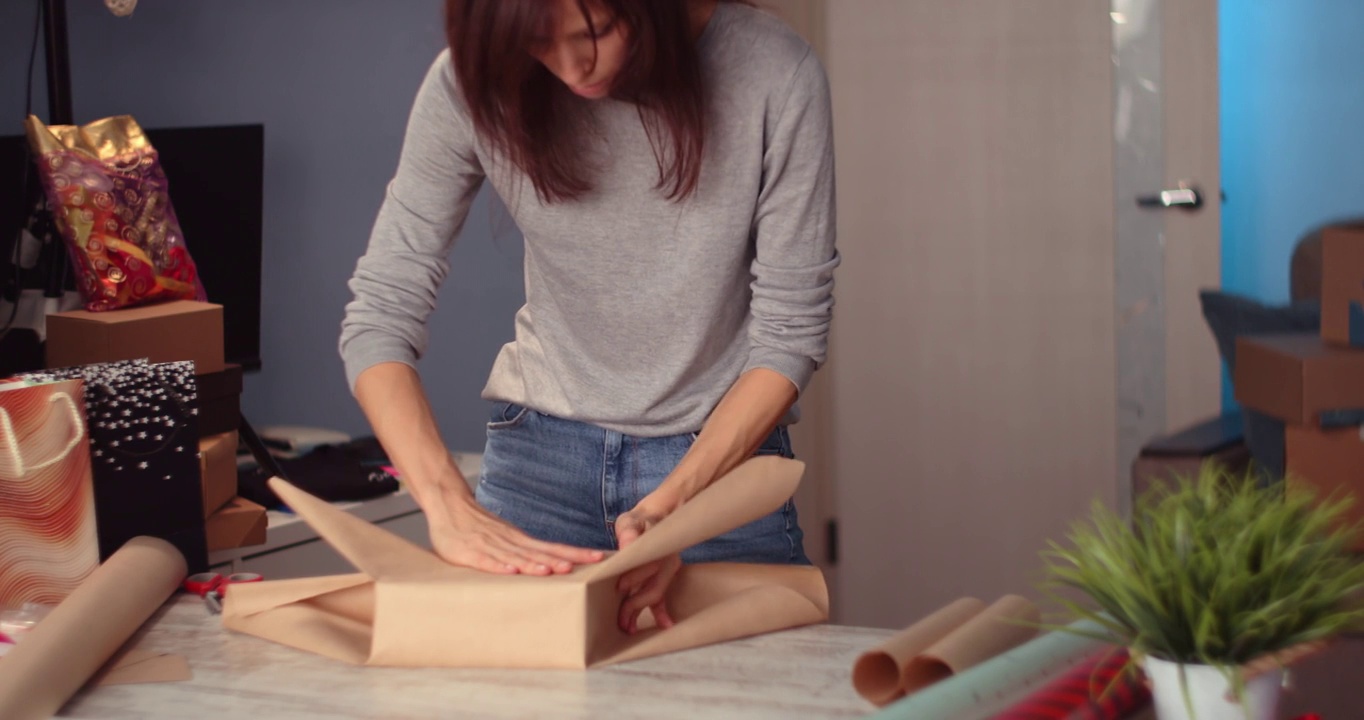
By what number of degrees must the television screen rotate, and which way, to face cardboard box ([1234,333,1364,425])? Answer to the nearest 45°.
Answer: approximately 45° to its left

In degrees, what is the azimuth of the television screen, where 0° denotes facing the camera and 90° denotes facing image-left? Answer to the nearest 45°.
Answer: approximately 0°

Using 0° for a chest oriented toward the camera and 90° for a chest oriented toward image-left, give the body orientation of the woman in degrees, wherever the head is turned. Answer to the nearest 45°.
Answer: approximately 0°

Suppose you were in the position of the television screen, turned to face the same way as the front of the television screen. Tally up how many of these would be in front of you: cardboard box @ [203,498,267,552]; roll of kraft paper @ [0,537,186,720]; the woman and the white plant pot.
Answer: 4

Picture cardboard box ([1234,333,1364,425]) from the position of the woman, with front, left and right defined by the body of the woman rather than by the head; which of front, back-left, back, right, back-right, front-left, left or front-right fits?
back-left

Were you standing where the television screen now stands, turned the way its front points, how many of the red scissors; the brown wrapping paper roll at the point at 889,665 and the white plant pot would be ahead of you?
3

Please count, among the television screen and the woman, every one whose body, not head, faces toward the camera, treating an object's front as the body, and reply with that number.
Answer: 2

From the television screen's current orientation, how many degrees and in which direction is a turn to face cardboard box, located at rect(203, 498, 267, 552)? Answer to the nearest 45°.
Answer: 0° — it already faces it
